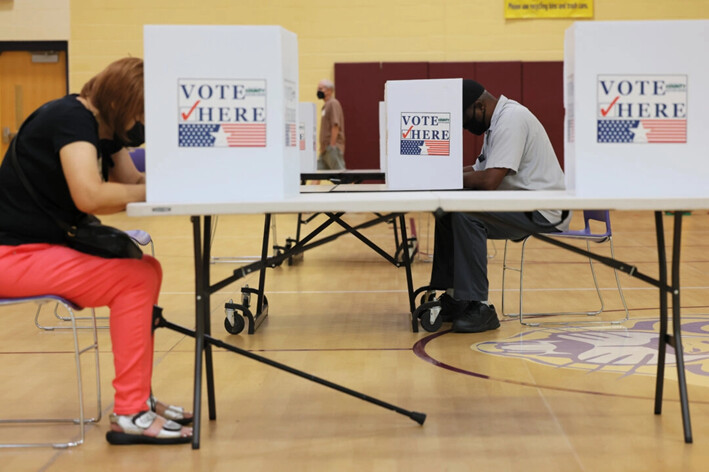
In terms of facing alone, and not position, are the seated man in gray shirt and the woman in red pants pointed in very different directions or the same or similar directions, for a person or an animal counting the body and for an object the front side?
very different directions

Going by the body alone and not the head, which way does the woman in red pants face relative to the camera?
to the viewer's right

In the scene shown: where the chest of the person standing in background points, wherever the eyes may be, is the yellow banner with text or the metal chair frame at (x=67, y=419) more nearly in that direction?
the metal chair frame

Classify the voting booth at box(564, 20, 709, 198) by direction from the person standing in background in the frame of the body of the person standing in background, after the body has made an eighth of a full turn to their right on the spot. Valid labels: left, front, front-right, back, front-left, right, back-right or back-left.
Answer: back-left

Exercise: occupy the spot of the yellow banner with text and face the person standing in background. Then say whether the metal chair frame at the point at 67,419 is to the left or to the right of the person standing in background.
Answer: left

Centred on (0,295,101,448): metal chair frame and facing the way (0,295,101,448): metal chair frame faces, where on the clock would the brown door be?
The brown door is roughly at 9 o'clock from the metal chair frame.

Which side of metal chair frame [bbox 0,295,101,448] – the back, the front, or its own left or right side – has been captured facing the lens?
right

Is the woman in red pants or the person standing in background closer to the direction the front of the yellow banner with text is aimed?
the woman in red pants

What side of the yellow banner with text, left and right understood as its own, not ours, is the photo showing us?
front

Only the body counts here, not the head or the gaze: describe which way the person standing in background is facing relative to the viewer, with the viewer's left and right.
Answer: facing to the left of the viewer

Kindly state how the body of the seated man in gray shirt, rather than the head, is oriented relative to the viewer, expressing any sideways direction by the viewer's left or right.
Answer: facing to the left of the viewer

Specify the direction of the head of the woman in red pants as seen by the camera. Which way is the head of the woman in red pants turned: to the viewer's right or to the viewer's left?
to the viewer's right

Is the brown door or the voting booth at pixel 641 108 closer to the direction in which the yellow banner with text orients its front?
the voting booth

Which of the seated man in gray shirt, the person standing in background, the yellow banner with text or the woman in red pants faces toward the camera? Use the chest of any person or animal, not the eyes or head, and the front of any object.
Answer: the yellow banner with text

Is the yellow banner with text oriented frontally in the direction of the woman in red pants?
yes
